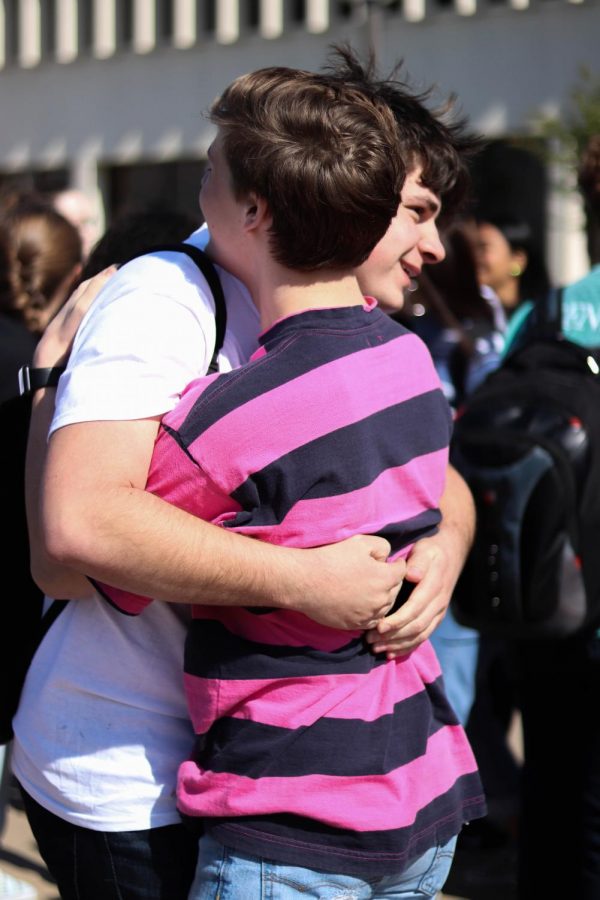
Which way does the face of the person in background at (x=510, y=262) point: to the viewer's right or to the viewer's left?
to the viewer's left

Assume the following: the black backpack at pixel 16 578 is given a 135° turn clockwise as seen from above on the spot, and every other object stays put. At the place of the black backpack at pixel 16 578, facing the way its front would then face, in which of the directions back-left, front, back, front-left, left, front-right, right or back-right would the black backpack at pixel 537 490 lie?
front
